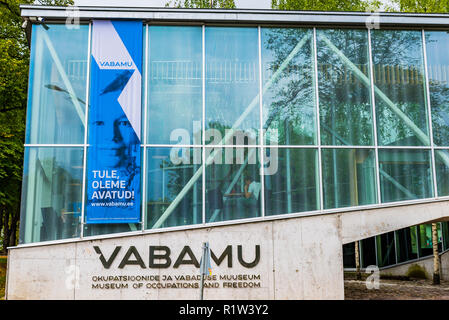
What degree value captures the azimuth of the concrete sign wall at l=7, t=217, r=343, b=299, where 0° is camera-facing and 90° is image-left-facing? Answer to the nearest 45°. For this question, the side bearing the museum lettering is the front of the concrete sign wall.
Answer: approximately 0°

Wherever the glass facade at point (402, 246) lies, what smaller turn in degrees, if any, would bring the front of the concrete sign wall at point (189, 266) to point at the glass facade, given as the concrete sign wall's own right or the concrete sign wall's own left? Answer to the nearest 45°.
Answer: approximately 135° to the concrete sign wall's own left

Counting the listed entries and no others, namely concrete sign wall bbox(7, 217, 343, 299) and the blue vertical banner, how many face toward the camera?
2

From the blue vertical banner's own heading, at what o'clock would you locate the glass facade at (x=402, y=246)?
The glass facade is roughly at 8 o'clock from the blue vertical banner.

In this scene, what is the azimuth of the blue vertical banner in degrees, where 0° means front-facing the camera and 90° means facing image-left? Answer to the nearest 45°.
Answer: approximately 0°
